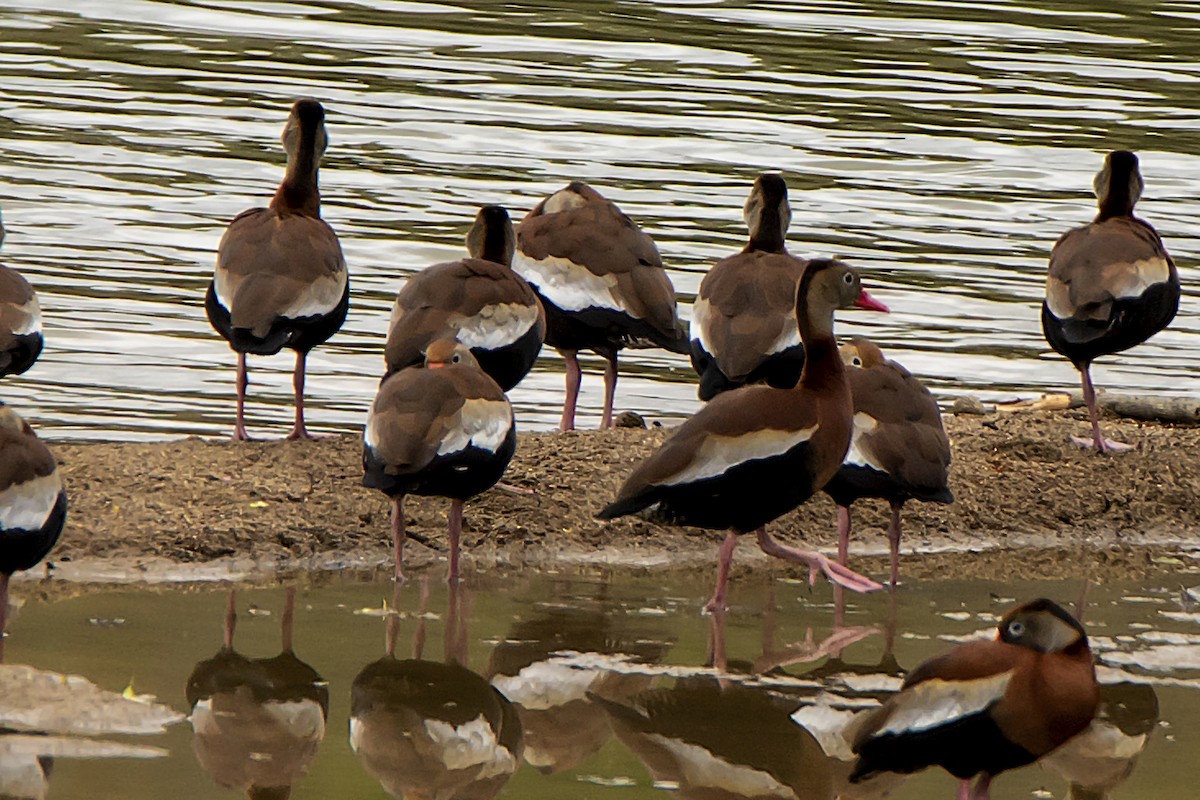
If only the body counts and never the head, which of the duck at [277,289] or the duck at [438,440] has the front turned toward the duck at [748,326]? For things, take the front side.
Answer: the duck at [438,440]

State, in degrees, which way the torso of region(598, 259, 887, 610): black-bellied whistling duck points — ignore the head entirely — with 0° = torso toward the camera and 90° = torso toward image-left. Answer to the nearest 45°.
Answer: approximately 270°

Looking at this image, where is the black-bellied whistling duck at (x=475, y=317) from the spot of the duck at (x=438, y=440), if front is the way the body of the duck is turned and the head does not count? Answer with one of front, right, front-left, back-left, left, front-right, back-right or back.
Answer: front-left

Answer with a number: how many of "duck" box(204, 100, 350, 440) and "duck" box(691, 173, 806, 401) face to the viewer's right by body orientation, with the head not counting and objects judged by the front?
0

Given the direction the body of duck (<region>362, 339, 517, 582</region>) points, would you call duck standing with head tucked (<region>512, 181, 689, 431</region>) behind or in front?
in front

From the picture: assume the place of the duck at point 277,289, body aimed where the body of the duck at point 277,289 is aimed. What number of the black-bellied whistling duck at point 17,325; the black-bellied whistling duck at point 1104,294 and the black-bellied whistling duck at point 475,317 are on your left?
1

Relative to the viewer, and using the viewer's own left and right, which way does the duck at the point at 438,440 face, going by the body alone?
facing away from the viewer and to the right of the viewer

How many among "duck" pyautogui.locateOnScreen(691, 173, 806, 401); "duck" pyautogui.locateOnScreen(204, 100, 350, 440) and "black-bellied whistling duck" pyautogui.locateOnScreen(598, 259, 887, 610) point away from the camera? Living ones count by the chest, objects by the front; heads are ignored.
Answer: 2

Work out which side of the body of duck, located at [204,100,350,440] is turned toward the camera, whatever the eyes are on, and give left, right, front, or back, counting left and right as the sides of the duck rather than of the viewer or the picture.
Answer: back

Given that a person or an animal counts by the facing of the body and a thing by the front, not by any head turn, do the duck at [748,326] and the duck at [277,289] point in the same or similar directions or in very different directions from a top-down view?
same or similar directions

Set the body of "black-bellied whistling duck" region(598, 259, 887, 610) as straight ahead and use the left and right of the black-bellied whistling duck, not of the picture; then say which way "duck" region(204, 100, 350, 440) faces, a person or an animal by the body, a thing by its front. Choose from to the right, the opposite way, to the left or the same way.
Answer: to the left

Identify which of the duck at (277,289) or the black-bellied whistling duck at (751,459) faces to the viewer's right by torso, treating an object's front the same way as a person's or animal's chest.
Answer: the black-bellied whistling duck

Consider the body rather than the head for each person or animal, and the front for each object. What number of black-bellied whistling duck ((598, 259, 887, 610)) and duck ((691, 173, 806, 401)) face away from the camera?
1

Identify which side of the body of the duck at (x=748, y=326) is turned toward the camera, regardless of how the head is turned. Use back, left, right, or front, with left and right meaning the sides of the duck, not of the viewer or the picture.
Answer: back

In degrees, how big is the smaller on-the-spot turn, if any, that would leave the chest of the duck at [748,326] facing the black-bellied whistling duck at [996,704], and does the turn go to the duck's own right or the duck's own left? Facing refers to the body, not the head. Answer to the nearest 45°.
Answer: approximately 180°

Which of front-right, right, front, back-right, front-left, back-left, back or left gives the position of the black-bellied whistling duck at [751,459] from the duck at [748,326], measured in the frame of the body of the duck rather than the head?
back
